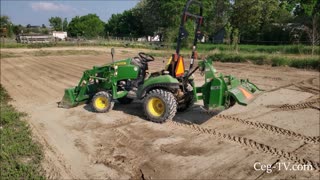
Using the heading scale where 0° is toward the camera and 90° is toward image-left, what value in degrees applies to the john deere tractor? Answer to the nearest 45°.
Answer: approximately 135°
